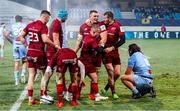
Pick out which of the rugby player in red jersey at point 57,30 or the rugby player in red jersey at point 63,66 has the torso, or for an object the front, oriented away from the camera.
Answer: the rugby player in red jersey at point 63,66

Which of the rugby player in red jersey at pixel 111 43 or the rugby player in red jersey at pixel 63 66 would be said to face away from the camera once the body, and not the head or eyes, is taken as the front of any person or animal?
the rugby player in red jersey at pixel 63 66

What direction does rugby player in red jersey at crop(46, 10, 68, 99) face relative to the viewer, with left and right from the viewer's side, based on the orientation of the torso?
facing to the right of the viewer

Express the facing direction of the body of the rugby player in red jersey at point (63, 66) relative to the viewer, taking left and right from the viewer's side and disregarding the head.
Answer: facing away from the viewer

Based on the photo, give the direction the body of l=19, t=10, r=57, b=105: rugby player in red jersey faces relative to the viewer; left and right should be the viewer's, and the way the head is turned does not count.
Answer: facing away from the viewer and to the right of the viewer
